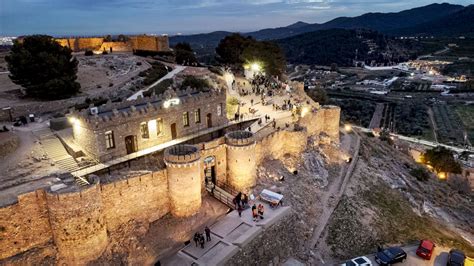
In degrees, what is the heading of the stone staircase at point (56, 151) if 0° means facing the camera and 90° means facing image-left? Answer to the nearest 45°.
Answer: approximately 315°

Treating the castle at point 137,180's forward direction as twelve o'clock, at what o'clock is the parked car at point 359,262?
The parked car is roughly at 11 o'clock from the castle.

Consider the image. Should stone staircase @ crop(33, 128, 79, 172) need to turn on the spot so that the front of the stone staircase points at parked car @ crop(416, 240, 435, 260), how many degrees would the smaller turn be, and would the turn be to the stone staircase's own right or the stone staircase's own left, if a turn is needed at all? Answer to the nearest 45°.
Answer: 0° — it already faces it

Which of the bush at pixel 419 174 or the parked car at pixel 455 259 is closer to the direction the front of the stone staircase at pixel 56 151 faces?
the parked car

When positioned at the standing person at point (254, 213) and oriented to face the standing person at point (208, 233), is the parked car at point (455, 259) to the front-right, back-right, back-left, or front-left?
back-left

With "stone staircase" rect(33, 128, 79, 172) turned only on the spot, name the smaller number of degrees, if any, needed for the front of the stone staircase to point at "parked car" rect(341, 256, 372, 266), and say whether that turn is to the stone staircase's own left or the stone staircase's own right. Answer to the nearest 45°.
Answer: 0° — it already faces it

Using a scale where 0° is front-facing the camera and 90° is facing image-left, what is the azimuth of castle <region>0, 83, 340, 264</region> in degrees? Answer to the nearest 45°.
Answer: approximately 315°

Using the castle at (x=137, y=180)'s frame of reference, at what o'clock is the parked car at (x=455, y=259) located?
The parked car is roughly at 11 o'clock from the castle.
